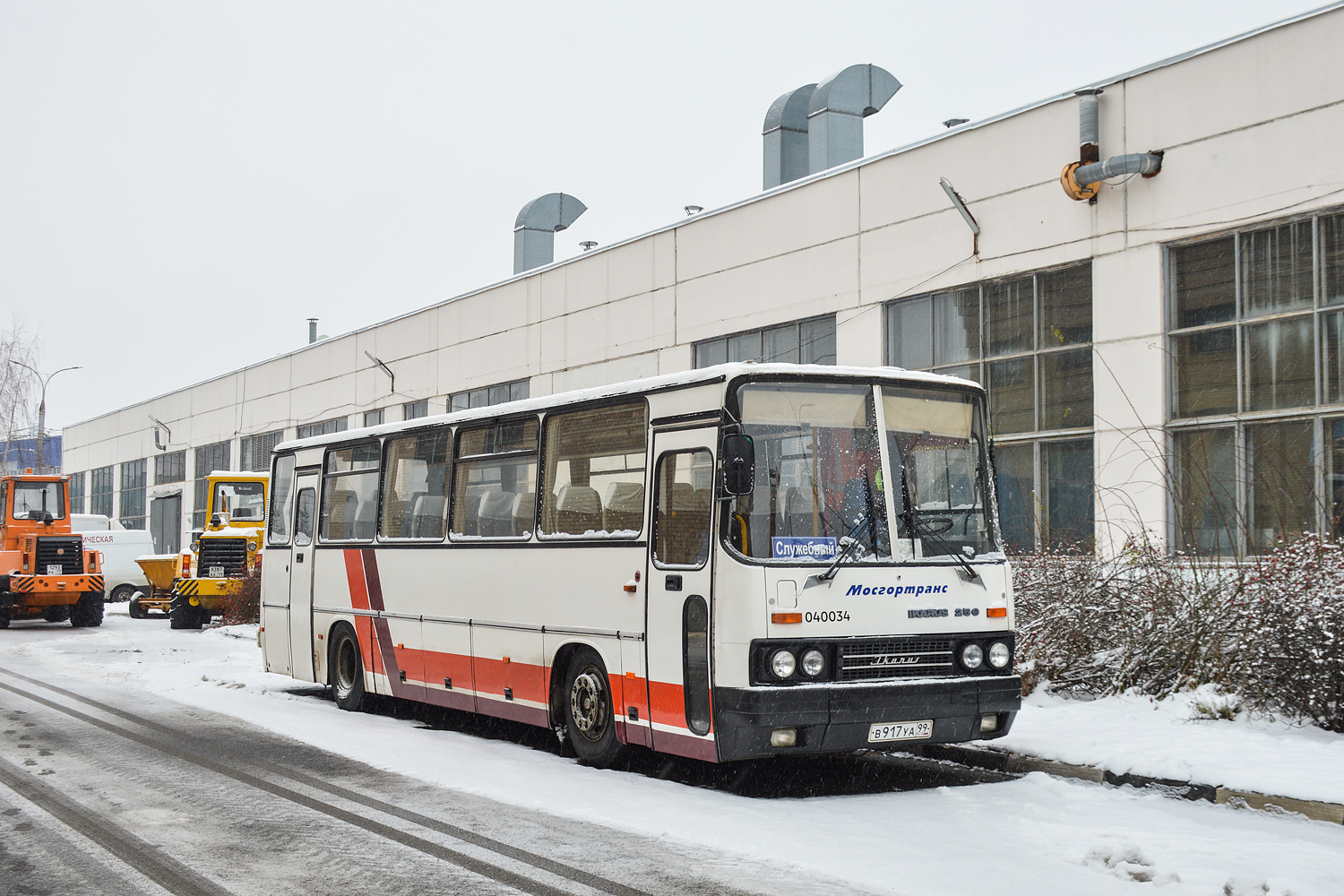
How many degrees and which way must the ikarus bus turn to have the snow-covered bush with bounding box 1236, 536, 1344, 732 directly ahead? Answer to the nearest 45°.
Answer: approximately 45° to its left

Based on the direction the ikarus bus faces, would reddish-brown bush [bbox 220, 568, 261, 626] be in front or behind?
behind

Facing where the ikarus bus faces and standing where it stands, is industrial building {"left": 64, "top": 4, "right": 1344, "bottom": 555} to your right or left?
on your left
